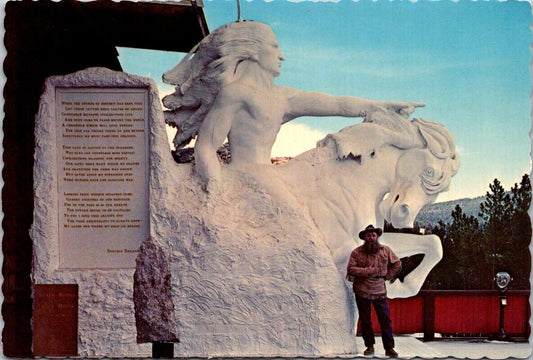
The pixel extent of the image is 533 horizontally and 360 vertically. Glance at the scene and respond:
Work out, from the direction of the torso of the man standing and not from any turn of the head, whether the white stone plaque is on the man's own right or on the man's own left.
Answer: on the man's own right

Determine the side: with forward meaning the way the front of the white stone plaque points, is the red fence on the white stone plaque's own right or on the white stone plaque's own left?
on the white stone plaque's own left

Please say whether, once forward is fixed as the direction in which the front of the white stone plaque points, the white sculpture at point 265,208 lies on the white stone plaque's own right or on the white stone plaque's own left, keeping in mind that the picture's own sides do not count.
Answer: on the white stone plaque's own left

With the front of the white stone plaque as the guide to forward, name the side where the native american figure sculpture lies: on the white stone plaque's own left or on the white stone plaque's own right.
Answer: on the white stone plaque's own left

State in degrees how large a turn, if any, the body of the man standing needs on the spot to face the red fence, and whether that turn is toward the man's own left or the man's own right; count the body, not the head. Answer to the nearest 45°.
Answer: approximately 135° to the man's own left

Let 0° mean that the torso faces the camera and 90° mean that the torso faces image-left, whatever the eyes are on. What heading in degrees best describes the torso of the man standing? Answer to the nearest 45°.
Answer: approximately 0°

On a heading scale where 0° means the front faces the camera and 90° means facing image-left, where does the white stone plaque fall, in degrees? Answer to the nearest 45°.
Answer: approximately 0°

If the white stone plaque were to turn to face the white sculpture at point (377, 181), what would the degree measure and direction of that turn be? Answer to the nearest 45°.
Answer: approximately 90° to its left

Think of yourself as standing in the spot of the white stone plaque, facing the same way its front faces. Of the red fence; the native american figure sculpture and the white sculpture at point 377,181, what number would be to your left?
3
